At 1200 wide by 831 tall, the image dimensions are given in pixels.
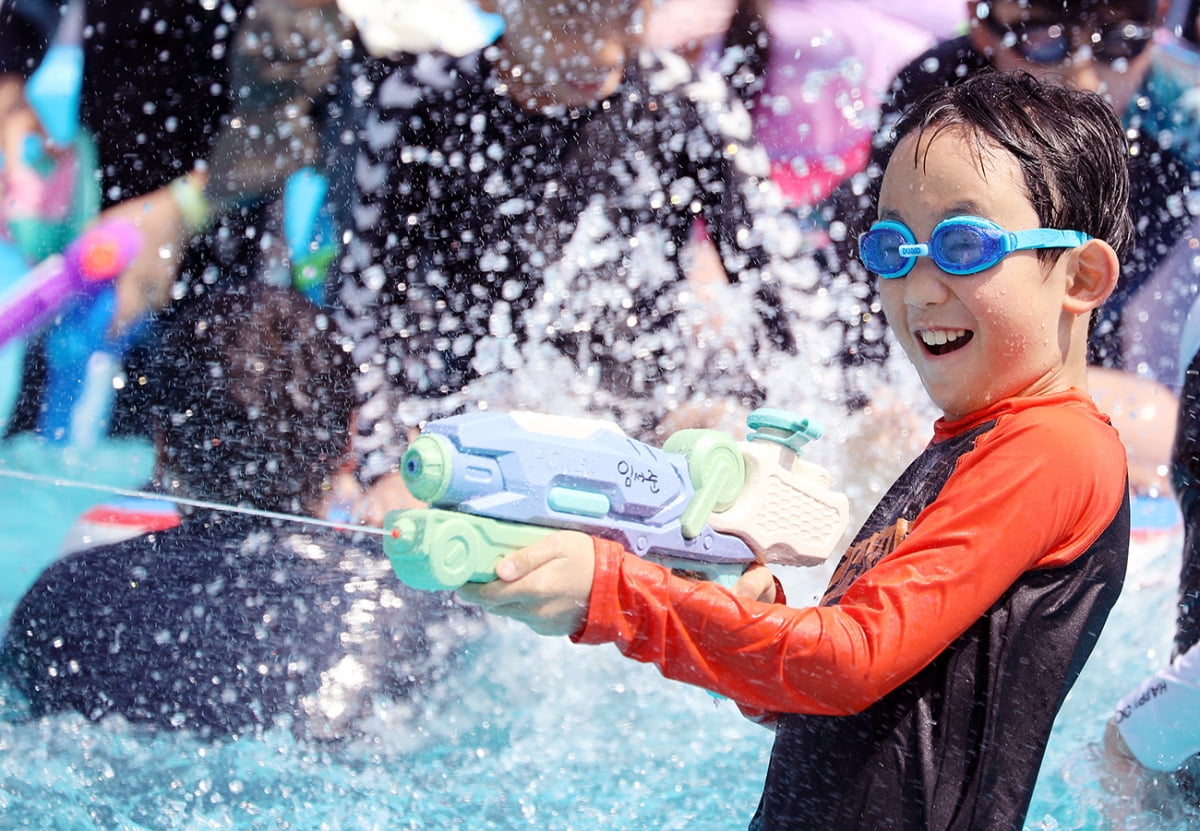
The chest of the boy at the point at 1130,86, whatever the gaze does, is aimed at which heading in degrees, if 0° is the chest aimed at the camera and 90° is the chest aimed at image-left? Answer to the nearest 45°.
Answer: approximately 0°

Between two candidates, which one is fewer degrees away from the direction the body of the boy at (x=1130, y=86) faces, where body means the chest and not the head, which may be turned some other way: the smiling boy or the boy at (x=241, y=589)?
the smiling boy

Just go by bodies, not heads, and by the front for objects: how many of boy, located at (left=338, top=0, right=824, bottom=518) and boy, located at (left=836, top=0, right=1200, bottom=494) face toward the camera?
2

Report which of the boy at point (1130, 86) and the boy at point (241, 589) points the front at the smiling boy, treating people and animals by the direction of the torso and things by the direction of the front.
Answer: the boy at point (1130, 86)

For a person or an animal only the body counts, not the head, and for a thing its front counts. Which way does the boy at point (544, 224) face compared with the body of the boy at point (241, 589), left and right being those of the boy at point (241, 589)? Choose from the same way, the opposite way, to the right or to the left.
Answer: the opposite way

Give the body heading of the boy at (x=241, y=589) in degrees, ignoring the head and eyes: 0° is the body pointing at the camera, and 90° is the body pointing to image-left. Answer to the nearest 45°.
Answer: approximately 180°

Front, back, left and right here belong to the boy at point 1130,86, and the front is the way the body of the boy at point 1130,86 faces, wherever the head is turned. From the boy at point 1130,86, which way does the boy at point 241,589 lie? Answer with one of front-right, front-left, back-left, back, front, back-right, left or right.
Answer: front-right

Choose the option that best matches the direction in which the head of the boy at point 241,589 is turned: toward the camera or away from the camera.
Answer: away from the camera

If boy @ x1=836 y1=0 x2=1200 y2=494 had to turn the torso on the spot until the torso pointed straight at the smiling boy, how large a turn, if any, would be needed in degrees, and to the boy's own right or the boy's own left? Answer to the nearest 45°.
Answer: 0° — they already face them
